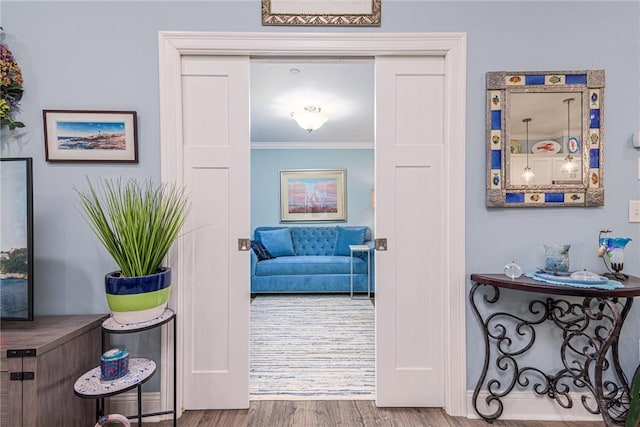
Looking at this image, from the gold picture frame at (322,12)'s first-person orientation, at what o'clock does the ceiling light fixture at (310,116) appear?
The ceiling light fixture is roughly at 6 o'clock from the gold picture frame.

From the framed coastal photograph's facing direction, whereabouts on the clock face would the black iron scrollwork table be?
The black iron scrollwork table is roughly at 10 o'clock from the framed coastal photograph.

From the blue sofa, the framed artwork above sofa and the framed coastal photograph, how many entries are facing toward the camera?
3

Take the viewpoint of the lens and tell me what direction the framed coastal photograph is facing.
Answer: facing the viewer

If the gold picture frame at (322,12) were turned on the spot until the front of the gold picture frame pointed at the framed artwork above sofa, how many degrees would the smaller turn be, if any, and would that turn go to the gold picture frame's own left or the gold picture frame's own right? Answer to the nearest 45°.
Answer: approximately 180°

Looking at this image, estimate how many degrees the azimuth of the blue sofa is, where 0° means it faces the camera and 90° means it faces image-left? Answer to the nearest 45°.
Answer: approximately 0°

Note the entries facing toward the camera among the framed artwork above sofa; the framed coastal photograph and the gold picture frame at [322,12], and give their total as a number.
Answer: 3

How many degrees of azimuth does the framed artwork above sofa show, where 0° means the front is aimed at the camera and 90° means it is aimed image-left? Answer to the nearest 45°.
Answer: approximately 0°

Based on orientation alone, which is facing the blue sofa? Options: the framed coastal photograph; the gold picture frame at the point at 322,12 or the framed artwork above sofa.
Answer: the framed artwork above sofa
